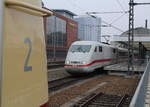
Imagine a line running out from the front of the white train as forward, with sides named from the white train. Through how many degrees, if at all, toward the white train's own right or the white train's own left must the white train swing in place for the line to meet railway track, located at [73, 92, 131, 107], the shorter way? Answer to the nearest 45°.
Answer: approximately 45° to the white train's own left

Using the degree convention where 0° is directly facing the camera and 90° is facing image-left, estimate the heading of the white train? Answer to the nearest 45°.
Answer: approximately 45°
